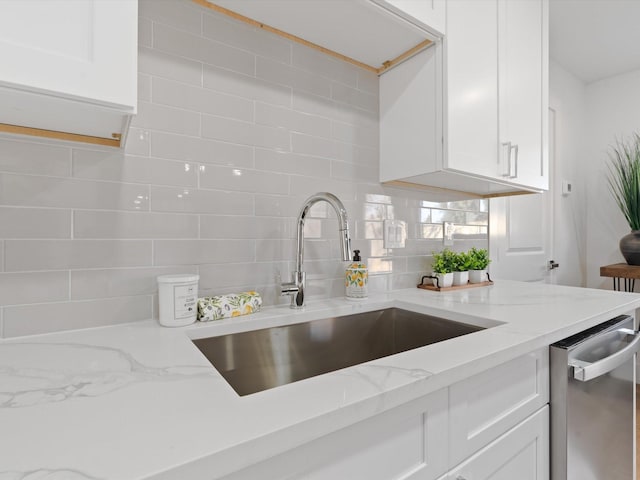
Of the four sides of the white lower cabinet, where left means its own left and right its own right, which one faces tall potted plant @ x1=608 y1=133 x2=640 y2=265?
left

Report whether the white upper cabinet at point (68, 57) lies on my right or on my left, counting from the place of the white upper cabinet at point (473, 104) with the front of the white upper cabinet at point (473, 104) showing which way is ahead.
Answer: on my right

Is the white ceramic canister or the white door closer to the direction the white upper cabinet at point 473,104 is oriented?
the white ceramic canister

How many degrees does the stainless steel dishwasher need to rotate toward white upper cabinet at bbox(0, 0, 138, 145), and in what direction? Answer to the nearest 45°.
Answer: approximately 90° to its right

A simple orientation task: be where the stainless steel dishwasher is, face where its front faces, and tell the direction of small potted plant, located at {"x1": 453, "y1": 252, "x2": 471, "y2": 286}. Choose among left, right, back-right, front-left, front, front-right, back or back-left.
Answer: back

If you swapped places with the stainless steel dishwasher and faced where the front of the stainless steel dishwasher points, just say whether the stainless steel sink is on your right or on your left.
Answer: on your right

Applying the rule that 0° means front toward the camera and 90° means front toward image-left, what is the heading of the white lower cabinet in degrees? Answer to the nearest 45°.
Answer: approximately 315°

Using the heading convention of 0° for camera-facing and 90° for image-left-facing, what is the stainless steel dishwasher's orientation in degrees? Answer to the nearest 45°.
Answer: approximately 315°

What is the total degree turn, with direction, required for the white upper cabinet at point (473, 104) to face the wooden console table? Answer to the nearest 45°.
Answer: approximately 90° to its left
